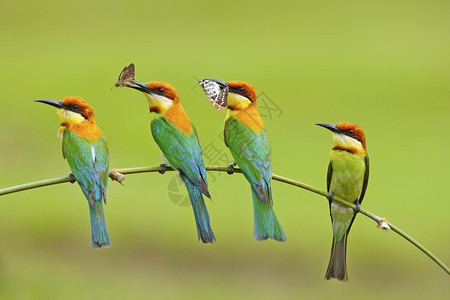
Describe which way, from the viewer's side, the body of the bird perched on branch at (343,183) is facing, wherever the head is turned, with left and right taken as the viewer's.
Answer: facing the viewer and to the left of the viewer

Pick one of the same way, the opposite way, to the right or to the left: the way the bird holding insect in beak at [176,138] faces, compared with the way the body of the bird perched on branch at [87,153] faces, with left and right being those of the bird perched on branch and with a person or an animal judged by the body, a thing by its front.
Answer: the same way

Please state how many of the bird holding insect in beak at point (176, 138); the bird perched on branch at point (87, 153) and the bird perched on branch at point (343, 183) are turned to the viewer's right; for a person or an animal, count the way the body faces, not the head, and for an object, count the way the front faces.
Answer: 0

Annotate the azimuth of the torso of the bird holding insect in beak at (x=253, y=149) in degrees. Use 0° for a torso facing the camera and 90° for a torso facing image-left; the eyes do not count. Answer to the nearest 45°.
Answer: approximately 135°

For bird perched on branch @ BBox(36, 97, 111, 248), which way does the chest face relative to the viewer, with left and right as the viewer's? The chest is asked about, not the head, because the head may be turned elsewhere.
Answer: facing away from the viewer and to the left of the viewer

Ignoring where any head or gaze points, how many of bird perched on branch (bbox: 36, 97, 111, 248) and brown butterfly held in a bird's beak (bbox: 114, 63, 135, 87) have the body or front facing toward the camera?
0

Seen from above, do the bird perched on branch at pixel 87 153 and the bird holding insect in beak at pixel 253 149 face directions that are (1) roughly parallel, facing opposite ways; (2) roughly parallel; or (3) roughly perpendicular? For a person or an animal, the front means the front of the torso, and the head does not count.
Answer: roughly parallel

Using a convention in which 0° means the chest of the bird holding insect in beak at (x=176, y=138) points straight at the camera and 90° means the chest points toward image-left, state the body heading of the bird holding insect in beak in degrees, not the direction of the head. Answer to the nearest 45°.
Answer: approximately 135°

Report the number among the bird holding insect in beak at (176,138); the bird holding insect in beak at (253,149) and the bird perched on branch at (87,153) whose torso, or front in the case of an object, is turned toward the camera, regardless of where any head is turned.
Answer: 0
